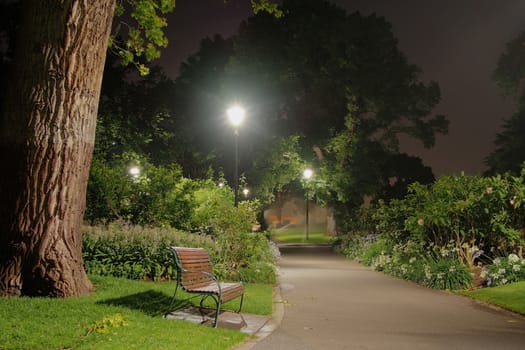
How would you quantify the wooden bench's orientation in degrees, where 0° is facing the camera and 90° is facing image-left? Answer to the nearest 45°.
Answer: approximately 315°

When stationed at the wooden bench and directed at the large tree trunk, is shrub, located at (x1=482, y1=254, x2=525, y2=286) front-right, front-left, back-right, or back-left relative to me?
back-right

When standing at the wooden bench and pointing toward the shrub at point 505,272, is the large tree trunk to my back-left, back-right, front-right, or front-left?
back-left

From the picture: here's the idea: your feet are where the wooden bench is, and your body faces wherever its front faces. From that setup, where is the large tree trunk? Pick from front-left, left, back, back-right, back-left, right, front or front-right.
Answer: back-right

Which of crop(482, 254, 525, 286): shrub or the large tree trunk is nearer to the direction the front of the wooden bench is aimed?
the shrub

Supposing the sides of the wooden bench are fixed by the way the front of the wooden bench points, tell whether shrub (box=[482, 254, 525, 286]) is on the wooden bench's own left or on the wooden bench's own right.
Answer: on the wooden bench's own left
